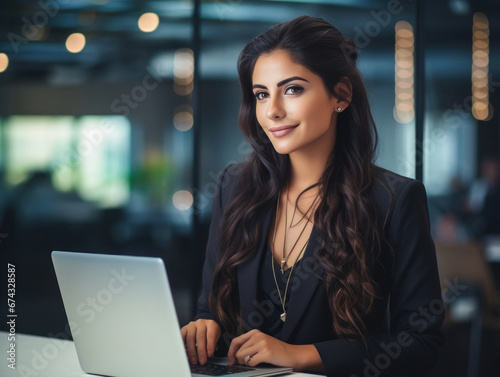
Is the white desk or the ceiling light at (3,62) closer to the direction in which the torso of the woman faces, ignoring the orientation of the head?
the white desk

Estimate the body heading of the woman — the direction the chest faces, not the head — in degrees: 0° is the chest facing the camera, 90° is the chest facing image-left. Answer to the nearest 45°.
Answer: approximately 45°

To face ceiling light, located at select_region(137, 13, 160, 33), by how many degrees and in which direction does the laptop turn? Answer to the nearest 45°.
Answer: approximately 45° to its left

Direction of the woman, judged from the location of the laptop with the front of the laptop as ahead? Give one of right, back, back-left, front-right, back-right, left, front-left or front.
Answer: front

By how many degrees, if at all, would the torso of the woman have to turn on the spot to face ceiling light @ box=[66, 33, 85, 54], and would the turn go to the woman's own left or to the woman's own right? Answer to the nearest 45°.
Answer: approximately 90° to the woman's own right

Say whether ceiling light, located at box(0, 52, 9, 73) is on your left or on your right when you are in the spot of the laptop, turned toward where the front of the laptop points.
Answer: on your left

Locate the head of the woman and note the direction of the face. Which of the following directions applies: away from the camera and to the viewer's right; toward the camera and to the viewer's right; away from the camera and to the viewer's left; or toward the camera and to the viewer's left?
toward the camera and to the viewer's left

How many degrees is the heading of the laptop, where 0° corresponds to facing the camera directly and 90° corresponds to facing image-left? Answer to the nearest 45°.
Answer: approximately 225°

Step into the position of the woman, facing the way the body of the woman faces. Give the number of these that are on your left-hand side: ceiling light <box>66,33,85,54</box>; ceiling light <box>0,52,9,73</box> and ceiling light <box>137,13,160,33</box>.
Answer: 0

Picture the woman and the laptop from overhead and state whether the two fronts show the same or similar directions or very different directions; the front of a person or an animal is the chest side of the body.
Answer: very different directions

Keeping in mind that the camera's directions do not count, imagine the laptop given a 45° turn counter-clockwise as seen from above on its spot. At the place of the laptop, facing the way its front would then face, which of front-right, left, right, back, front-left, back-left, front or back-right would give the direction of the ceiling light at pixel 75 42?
front

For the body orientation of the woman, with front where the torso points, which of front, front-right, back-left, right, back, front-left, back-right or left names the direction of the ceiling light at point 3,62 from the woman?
right
